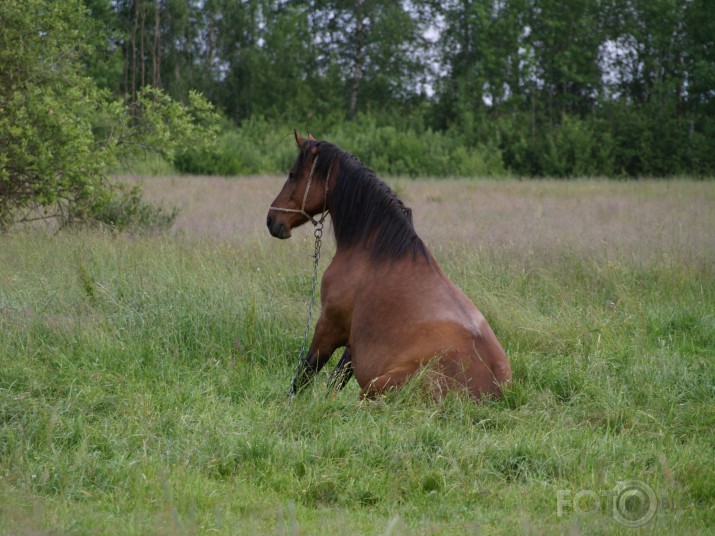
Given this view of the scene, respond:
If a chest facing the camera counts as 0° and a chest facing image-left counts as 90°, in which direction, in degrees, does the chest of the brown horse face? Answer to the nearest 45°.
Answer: approximately 90°

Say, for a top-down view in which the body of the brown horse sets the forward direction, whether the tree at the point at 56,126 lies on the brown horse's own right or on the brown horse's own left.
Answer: on the brown horse's own right

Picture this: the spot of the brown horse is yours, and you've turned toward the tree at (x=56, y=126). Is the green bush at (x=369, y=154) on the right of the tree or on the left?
right

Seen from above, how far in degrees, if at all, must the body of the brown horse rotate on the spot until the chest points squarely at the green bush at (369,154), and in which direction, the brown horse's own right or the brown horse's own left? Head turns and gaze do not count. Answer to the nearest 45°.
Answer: approximately 90° to the brown horse's own right

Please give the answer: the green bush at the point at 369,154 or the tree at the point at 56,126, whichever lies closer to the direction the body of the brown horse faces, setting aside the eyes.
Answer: the tree
